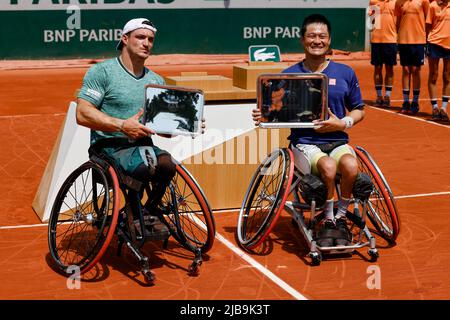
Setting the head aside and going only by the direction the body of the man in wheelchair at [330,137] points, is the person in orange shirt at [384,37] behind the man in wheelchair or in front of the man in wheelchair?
behind

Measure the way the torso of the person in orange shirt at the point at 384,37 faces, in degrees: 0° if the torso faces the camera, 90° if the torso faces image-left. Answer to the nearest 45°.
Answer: approximately 0°

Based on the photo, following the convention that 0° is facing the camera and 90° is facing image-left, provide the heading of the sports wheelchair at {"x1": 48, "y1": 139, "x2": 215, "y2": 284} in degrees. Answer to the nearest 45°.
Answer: approximately 315°

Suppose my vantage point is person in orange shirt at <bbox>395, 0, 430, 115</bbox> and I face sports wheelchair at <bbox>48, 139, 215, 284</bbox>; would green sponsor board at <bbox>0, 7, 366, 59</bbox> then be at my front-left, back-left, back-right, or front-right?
back-right

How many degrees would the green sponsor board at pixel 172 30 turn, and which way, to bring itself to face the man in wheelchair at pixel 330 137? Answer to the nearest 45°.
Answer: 0° — it already faces them

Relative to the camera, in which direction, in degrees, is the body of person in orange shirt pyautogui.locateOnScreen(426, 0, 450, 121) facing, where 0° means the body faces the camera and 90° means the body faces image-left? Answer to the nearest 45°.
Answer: approximately 0°
